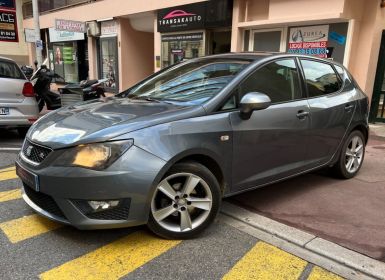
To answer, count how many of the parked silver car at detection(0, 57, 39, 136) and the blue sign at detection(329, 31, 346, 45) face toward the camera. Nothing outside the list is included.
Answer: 1

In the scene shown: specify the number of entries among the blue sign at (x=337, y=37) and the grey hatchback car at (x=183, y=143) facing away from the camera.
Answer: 0

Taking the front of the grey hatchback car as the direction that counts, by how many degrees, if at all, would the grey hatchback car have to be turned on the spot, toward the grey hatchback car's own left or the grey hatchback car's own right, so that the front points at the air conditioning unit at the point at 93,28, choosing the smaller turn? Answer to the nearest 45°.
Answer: approximately 135° to the grey hatchback car's own right

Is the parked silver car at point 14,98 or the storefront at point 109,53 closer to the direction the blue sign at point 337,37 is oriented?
the parked silver car

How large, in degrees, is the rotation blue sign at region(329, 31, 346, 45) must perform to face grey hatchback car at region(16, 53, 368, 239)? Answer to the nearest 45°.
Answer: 0° — it already faces it

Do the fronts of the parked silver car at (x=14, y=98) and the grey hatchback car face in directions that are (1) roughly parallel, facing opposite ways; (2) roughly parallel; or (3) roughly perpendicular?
roughly perpendicular

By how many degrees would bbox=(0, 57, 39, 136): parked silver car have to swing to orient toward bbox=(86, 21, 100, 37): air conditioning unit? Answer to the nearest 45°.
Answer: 0° — it already faces it

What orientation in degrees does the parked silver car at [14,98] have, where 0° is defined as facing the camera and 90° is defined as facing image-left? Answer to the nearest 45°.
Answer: approximately 180°

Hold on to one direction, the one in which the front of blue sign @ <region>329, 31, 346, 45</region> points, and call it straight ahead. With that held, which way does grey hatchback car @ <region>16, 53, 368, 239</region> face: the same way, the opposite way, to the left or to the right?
the same way

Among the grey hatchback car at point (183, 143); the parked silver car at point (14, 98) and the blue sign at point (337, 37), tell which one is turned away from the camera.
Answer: the parked silver car

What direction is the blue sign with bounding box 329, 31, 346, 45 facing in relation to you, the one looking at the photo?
facing the viewer

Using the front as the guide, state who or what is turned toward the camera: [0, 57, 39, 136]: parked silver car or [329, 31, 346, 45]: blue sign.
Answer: the blue sign
